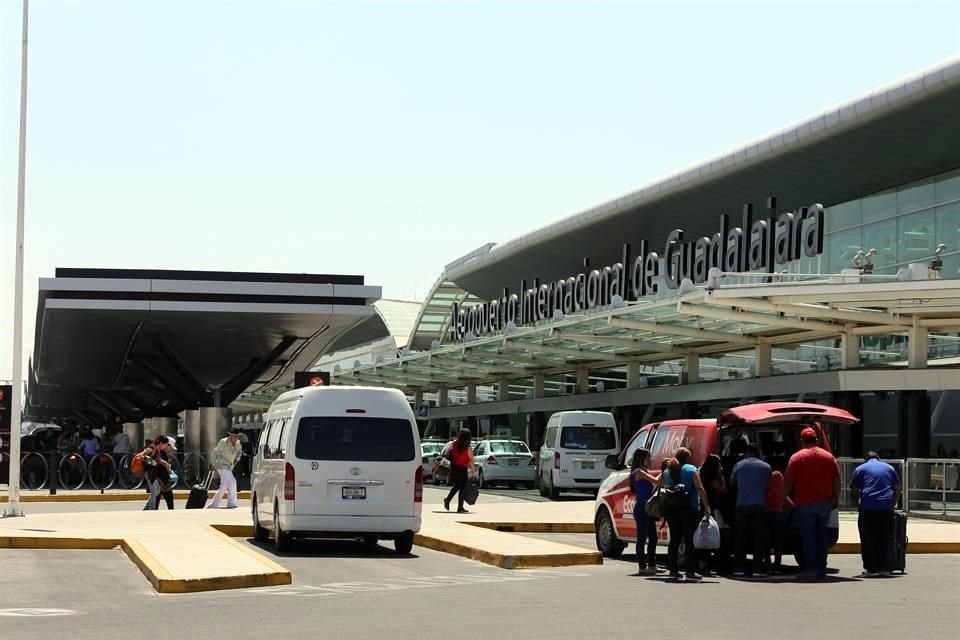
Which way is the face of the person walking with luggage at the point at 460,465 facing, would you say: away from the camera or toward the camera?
away from the camera

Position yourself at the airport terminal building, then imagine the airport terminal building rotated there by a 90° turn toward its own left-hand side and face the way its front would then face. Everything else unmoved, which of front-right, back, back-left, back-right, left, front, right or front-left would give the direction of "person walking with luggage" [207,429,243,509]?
right

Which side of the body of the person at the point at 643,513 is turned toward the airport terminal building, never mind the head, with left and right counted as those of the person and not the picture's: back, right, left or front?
left

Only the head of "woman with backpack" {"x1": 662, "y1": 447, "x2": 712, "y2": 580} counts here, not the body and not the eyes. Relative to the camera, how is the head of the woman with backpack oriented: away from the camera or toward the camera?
away from the camera

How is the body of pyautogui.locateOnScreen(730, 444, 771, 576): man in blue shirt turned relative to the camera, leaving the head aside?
away from the camera

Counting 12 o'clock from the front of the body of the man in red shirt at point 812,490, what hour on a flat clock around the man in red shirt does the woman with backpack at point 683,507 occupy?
The woman with backpack is roughly at 8 o'clock from the man in red shirt.

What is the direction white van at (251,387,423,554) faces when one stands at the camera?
facing away from the viewer

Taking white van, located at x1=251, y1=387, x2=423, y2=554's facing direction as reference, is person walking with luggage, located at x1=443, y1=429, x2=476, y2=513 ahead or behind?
ahead

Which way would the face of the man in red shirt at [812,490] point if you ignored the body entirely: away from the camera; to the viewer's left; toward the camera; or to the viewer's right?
away from the camera

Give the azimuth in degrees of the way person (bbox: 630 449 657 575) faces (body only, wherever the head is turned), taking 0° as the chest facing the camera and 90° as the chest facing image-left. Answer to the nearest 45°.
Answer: approximately 270°

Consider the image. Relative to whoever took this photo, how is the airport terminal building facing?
facing the viewer and to the left of the viewer

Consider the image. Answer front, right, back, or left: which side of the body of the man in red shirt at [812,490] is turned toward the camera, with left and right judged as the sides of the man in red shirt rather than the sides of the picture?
back

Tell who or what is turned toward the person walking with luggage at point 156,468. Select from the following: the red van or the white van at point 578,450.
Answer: the red van
